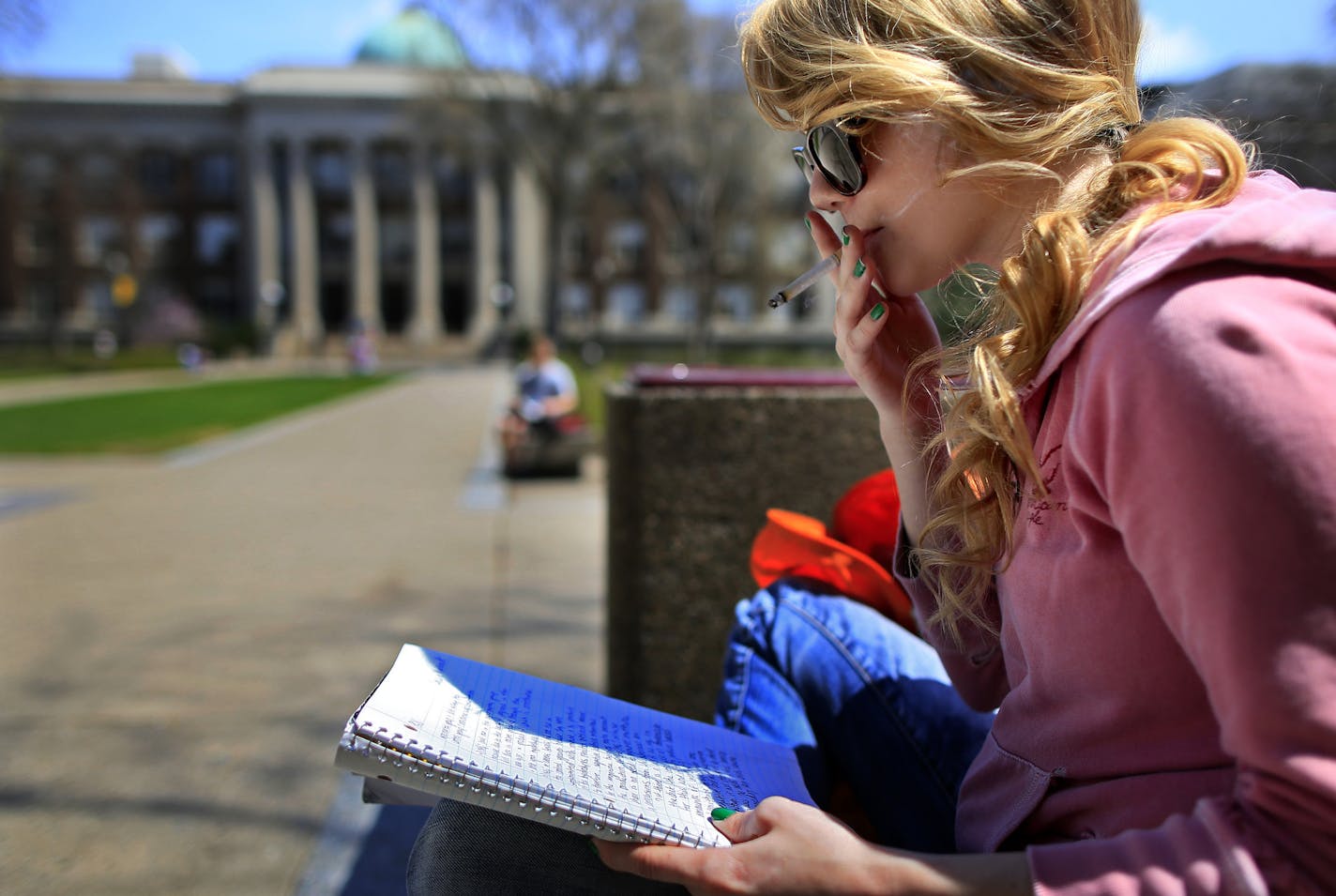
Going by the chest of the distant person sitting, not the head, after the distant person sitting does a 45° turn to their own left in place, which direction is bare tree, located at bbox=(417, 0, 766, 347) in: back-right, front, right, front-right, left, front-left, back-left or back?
back

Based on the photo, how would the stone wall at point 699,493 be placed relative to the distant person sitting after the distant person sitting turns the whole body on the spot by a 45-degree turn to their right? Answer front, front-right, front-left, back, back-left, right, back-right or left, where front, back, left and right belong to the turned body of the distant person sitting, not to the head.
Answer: left
